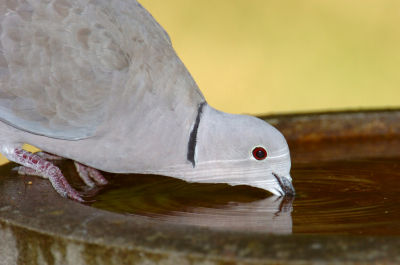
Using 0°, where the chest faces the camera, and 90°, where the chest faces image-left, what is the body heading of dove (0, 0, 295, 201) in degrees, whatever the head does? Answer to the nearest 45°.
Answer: approximately 270°
